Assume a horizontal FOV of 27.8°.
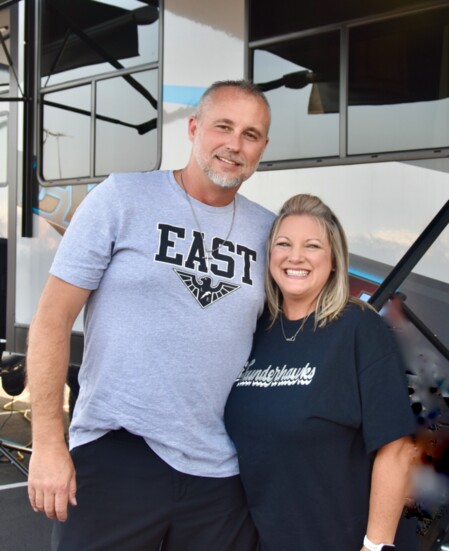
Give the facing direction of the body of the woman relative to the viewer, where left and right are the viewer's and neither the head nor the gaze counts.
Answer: facing the viewer and to the left of the viewer

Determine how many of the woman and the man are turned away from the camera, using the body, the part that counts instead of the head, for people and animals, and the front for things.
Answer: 0

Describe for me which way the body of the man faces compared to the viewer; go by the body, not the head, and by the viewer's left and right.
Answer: facing the viewer and to the right of the viewer

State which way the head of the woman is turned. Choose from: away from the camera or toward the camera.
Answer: toward the camera
